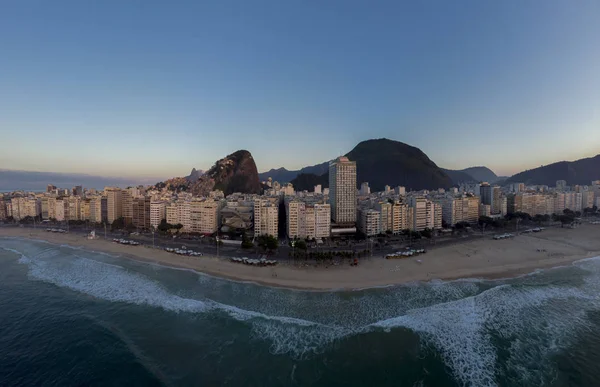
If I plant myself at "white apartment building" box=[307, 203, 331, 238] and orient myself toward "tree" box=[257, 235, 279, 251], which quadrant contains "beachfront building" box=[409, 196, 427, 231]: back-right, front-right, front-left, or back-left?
back-left

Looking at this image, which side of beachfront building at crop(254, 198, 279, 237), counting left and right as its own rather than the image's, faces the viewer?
front

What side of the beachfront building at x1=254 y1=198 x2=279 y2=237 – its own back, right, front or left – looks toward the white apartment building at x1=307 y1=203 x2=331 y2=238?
left

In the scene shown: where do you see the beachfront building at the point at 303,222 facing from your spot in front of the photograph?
facing the viewer

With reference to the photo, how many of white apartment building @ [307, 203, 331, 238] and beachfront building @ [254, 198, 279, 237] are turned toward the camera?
2

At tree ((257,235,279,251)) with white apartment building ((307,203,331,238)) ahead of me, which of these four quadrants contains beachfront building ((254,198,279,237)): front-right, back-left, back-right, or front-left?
front-left

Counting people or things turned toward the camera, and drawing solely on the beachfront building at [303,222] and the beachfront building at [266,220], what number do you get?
2

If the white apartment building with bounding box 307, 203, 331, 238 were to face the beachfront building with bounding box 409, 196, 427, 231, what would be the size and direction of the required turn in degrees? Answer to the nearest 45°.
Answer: approximately 90° to its left

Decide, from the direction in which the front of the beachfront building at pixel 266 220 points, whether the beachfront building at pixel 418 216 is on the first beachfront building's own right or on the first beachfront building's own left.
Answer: on the first beachfront building's own left

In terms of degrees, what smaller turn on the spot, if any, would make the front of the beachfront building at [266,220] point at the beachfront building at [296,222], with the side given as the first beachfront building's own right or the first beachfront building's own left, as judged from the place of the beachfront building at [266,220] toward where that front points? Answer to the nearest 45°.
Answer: approximately 90° to the first beachfront building's own left

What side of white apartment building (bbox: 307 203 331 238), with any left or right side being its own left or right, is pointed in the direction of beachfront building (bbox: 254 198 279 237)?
right

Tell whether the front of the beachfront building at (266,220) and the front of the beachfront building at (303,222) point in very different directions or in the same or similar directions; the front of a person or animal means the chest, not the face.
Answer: same or similar directions

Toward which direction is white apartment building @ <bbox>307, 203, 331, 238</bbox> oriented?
toward the camera

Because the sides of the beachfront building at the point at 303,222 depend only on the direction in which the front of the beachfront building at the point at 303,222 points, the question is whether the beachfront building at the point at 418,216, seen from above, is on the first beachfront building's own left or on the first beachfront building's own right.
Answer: on the first beachfront building's own left

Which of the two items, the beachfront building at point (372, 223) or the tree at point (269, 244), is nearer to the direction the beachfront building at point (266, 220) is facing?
the tree

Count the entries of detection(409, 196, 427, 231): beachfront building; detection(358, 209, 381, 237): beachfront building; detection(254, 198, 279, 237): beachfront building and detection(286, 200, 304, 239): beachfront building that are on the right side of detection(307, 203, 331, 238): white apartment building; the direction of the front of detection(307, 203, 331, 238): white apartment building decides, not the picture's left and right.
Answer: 2

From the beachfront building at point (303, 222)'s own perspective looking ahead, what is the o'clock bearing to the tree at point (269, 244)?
The tree is roughly at 1 o'clock from the beachfront building.
